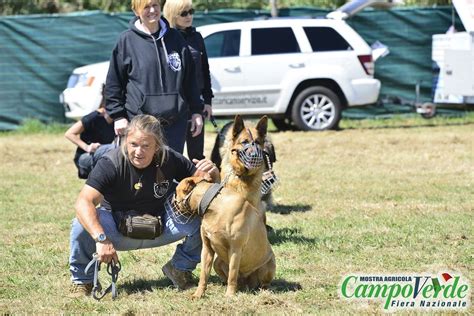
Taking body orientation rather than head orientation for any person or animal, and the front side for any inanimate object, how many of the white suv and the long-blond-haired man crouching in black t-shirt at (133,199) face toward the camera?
1

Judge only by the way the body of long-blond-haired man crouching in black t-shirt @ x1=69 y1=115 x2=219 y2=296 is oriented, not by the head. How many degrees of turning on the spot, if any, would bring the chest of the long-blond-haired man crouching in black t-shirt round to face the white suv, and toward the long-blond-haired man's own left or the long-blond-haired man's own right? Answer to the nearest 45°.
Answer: approximately 180°

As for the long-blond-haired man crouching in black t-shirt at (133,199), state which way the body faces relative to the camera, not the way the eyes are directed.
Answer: toward the camera

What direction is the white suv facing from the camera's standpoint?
to the viewer's left

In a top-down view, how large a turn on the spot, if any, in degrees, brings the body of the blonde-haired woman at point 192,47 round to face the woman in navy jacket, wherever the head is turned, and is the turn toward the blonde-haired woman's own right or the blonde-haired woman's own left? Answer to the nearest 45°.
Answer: approximately 45° to the blonde-haired woman's own right

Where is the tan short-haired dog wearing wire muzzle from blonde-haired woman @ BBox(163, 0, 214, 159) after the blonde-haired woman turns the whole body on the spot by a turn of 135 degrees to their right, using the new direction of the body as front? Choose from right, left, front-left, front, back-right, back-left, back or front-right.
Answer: left

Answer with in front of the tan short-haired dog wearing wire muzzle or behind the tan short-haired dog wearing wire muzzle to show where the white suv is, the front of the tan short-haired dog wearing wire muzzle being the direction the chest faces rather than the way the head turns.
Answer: behind

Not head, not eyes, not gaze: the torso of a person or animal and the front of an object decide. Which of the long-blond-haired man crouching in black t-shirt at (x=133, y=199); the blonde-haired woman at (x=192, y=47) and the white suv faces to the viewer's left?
the white suv

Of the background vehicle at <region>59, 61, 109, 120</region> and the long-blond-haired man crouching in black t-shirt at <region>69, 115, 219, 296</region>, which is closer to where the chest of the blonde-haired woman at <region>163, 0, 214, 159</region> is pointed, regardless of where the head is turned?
the long-blond-haired man crouching in black t-shirt

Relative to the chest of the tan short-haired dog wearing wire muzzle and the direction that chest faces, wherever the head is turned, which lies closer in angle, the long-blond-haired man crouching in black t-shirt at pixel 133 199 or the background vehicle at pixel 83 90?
the long-blond-haired man crouching in black t-shirt

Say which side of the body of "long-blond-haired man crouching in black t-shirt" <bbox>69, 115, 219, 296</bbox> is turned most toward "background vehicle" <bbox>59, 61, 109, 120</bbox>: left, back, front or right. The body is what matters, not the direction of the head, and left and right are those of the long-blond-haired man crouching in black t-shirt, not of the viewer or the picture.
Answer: back

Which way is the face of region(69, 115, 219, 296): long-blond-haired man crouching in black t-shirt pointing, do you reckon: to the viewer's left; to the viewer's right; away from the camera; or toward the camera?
toward the camera
